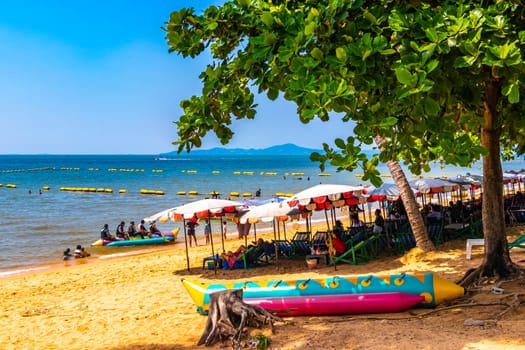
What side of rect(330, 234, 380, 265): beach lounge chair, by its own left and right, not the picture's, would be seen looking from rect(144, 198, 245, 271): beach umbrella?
front

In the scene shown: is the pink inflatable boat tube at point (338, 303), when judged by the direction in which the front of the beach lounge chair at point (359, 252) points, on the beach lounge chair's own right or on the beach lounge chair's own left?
on the beach lounge chair's own left

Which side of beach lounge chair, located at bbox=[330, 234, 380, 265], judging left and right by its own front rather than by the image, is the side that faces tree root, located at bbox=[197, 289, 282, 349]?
left

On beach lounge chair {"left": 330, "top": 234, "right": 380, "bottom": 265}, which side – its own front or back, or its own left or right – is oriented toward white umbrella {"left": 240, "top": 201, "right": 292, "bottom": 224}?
front

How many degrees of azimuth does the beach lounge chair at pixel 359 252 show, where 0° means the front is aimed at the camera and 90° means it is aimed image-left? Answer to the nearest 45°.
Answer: approximately 90°

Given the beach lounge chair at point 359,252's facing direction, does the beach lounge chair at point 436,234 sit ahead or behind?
behind

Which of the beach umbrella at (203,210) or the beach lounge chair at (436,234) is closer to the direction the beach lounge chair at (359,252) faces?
the beach umbrella
